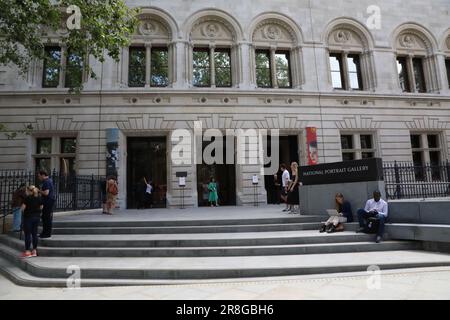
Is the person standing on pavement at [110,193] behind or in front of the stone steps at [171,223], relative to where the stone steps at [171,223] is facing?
behind

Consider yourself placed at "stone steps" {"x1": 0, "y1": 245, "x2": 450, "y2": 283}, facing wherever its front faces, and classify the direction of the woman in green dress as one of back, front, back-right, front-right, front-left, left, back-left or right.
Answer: back

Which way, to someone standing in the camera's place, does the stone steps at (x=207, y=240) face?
facing the viewer

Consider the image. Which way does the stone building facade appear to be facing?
toward the camera

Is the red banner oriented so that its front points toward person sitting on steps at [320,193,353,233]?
yes

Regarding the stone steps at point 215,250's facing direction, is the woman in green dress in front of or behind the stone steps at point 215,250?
behind

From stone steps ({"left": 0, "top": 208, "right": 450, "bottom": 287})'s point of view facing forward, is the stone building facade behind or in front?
behind

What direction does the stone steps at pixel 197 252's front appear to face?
toward the camera

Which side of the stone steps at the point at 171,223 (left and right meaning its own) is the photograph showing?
front
